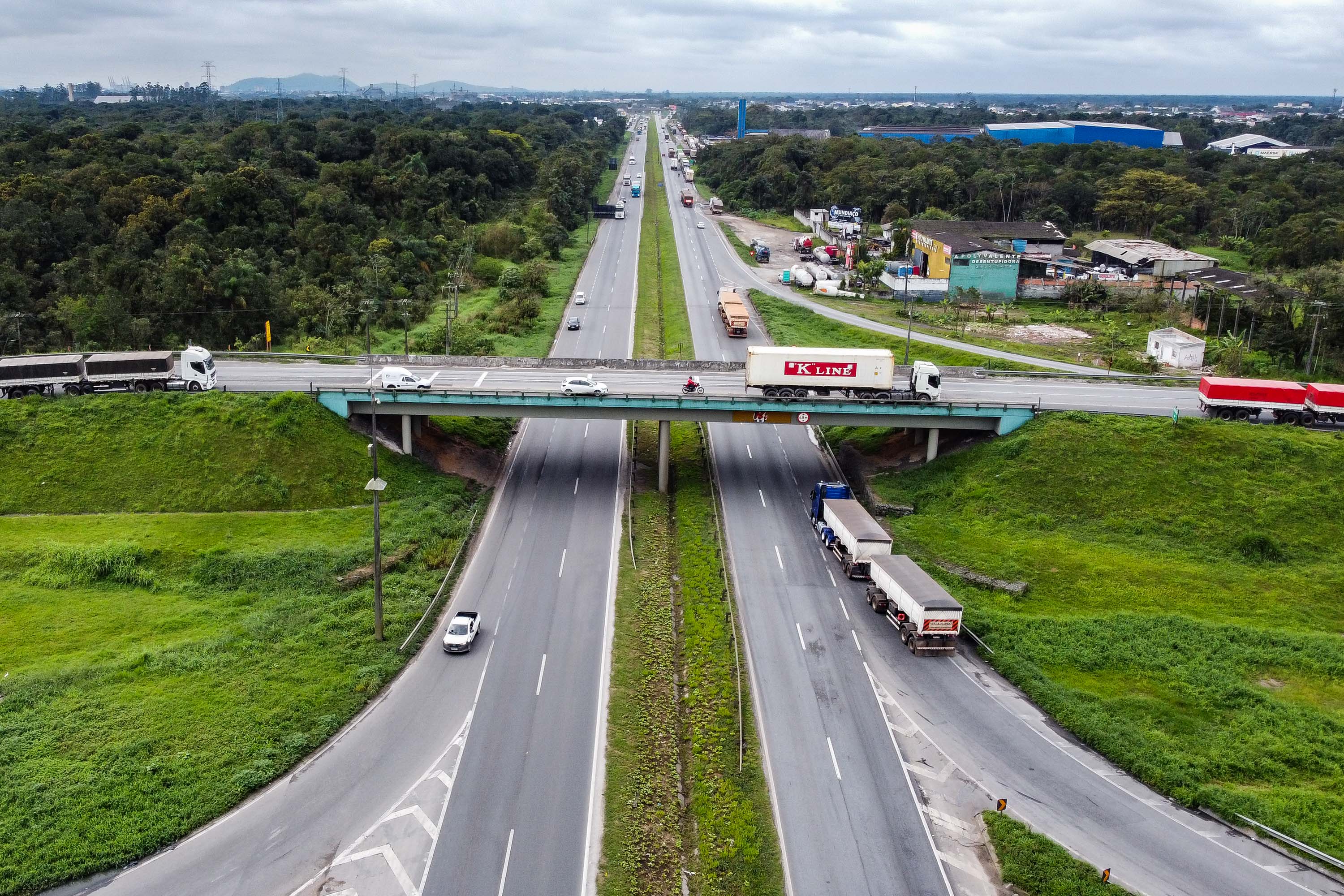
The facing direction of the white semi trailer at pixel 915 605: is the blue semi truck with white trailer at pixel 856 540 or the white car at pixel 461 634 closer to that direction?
the blue semi truck with white trailer

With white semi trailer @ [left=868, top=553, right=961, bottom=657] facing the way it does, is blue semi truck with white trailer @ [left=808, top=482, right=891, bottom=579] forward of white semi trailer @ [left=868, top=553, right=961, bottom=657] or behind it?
forward

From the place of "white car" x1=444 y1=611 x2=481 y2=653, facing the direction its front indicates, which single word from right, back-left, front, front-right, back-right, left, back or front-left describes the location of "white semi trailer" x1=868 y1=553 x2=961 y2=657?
left

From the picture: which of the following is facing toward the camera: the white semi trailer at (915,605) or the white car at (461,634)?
the white car

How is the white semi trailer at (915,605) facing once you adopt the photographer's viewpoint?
facing away from the viewer and to the left of the viewer

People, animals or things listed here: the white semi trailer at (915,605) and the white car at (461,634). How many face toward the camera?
1

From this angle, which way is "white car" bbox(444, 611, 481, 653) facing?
toward the camera

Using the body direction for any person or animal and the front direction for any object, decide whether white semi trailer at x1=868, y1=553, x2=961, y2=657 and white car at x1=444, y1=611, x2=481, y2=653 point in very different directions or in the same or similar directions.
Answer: very different directions

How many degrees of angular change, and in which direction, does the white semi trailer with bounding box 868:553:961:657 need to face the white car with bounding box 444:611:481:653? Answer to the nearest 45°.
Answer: approximately 45° to its left
